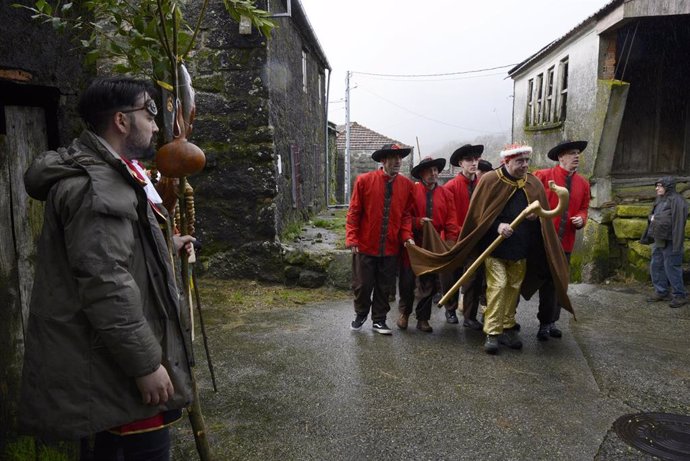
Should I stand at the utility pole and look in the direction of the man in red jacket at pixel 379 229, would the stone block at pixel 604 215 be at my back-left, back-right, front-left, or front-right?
front-left

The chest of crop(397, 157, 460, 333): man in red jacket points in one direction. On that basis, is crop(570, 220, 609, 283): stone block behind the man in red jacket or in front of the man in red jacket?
behind

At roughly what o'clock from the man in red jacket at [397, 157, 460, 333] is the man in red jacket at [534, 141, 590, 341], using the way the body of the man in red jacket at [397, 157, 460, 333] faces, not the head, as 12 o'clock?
the man in red jacket at [534, 141, 590, 341] is roughly at 9 o'clock from the man in red jacket at [397, 157, 460, 333].

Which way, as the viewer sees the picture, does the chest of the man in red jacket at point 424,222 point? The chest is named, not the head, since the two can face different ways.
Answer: toward the camera

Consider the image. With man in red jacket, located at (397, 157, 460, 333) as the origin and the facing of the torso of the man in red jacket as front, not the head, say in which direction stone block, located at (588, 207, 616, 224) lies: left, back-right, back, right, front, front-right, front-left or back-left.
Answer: back-left

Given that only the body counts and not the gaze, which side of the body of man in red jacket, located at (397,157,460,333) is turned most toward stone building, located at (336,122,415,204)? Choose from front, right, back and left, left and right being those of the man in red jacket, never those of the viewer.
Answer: back

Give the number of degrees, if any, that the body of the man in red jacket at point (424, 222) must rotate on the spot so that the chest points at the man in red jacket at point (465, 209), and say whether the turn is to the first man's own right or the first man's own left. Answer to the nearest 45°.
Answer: approximately 135° to the first man's own left

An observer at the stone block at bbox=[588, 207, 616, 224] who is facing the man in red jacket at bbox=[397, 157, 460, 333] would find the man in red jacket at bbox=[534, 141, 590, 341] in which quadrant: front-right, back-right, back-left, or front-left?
front-left

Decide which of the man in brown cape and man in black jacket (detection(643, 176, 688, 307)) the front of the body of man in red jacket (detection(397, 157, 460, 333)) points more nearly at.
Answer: the man in brown cape

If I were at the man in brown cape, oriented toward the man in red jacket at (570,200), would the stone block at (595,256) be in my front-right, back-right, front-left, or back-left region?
front-left

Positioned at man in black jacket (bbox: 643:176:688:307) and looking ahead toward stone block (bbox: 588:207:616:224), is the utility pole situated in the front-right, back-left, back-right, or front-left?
front-left

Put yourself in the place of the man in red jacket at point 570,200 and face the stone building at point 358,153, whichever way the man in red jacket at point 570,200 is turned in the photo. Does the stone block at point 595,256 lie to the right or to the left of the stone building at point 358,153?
right

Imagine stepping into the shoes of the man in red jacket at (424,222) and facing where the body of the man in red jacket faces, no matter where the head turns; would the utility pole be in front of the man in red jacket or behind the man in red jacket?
behind

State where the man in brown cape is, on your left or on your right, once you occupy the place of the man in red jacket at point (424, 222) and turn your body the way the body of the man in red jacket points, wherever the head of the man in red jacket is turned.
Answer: on your left

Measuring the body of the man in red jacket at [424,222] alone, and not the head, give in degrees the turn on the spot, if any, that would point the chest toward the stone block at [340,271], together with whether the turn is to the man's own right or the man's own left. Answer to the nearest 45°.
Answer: approximately 135° to the man's own right
